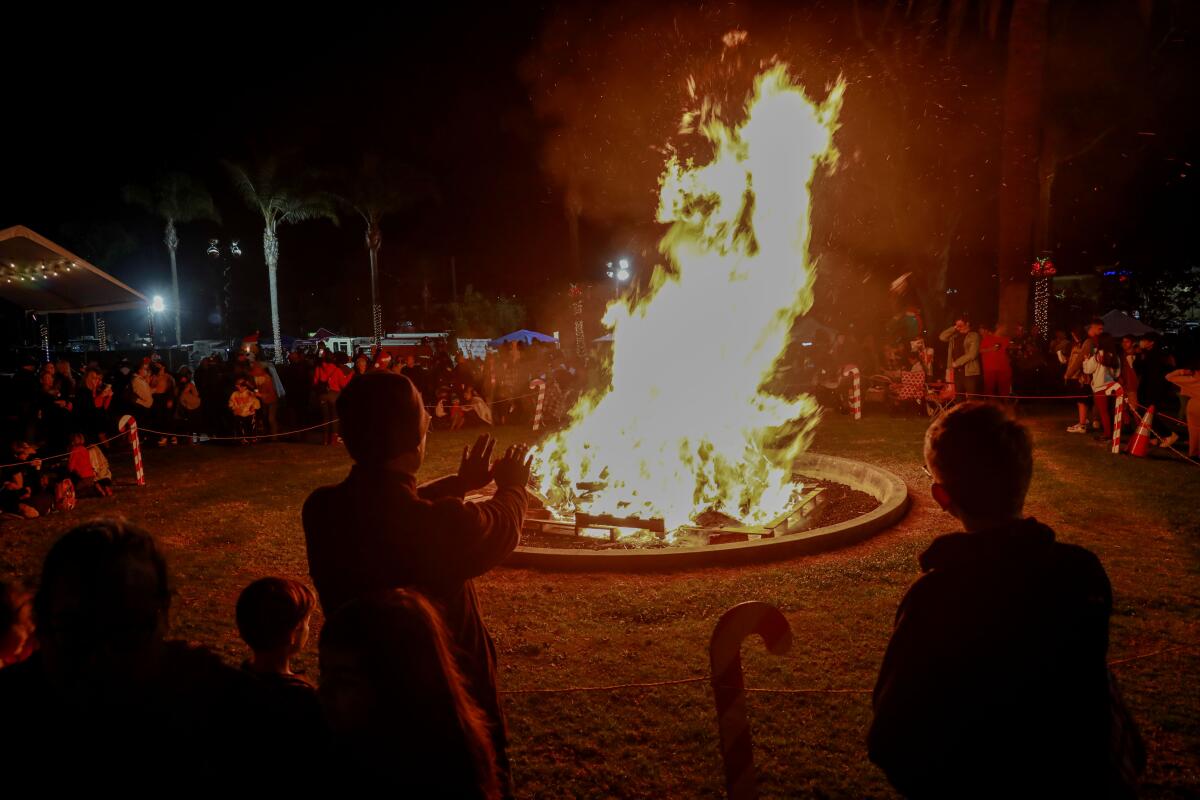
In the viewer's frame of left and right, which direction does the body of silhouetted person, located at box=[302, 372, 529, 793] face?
facing away from the viewer and to the right of the viewer

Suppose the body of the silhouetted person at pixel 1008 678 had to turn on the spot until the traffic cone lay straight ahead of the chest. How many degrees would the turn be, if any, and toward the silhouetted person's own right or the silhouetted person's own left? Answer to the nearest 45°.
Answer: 0° — they already face it

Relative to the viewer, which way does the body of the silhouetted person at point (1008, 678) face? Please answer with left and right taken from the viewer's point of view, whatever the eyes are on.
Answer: facing away from the viewer

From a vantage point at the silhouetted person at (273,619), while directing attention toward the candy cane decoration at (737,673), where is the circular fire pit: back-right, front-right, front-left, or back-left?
front-left

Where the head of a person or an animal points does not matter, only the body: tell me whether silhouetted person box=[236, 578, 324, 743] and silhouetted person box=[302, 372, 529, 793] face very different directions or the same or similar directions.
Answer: same or similar directions

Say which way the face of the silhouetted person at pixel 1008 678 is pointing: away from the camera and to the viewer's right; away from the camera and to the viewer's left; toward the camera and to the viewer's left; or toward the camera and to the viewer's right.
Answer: away from the camera and to the viewer's left

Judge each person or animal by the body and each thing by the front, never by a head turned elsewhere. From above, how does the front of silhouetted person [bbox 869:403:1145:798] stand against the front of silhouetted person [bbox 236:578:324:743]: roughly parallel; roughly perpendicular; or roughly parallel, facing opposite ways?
roughly parallel

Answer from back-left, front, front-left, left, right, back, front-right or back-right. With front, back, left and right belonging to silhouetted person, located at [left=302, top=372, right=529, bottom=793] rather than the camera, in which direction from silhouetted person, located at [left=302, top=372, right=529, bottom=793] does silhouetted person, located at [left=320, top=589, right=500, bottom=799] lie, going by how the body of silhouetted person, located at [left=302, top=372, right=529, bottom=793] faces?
back-right

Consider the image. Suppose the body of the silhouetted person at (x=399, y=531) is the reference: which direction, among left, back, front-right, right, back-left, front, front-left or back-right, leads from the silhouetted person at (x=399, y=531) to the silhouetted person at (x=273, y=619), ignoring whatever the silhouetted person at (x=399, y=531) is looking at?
left

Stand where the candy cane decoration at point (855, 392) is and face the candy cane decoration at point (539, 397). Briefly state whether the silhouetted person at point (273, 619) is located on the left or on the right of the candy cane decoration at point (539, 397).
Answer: left

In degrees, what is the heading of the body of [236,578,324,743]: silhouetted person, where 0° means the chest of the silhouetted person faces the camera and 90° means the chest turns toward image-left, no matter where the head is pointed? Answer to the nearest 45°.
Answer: approximately 225°

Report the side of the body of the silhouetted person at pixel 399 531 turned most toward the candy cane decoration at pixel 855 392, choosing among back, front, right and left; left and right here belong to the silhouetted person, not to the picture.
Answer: front

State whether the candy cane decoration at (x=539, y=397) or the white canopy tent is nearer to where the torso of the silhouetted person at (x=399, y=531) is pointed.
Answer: the candy cane decoration

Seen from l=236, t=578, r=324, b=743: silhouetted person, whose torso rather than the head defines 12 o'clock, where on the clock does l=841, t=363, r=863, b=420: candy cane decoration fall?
The candy cane decoration is roughly at 12 o'clock from the silhouetted person.

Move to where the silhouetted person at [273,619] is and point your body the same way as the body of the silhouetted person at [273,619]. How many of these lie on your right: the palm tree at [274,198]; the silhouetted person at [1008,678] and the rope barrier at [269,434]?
1

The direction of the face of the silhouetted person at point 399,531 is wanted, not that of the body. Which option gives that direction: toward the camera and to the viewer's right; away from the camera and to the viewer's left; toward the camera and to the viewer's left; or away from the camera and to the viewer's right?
away from the camera and to the viewer's right
